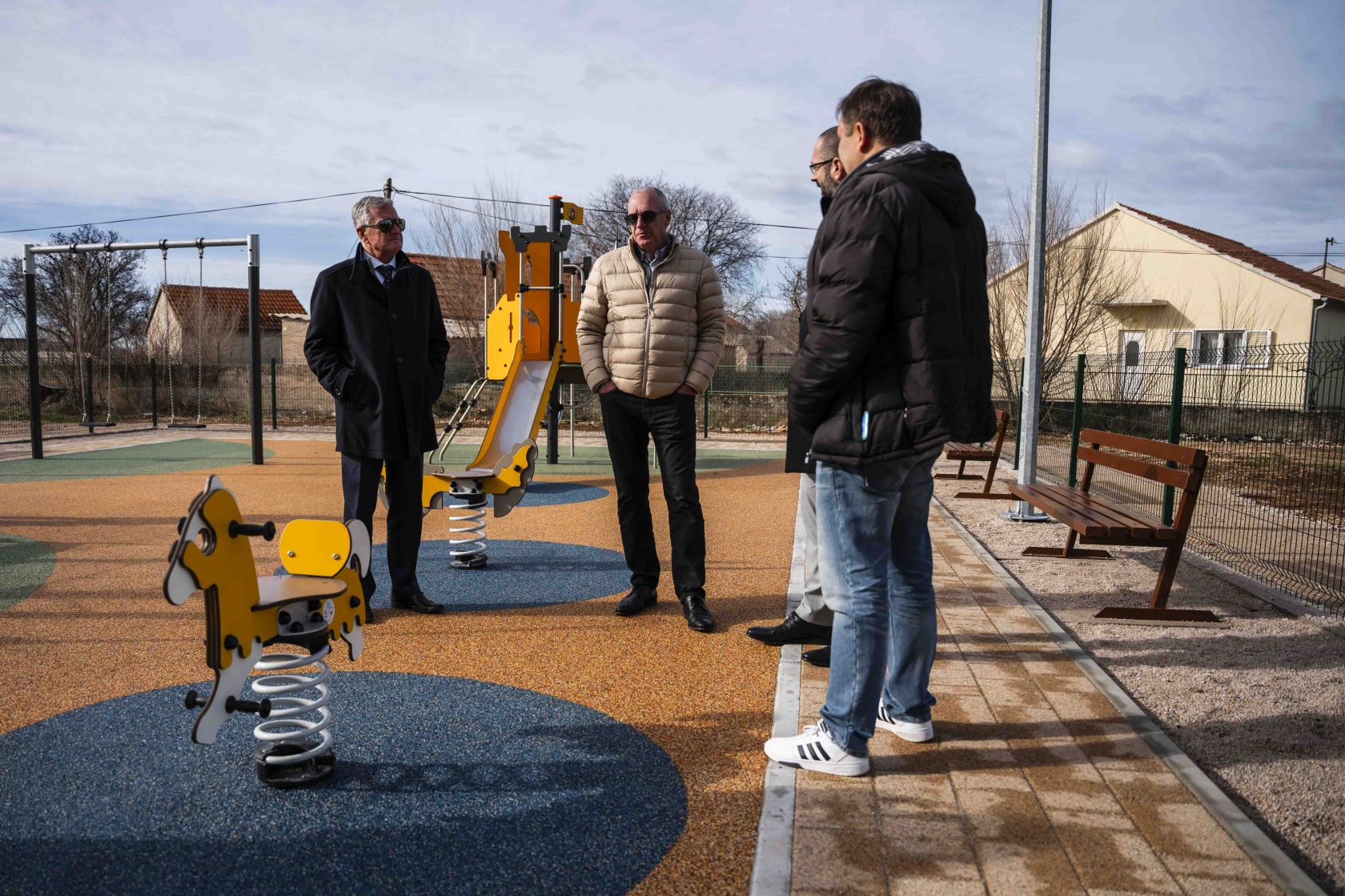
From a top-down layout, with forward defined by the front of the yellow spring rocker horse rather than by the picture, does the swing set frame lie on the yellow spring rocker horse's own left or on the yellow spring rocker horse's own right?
on the yellow spring rocker horse's own right

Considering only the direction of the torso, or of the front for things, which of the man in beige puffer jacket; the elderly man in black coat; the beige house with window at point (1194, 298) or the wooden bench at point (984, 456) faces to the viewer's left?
the wooden bench

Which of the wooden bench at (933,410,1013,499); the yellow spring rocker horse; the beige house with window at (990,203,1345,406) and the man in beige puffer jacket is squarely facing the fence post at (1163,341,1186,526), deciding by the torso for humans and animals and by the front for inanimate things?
the beige house with window

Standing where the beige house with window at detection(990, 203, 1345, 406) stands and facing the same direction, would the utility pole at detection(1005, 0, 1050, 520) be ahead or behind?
ahead

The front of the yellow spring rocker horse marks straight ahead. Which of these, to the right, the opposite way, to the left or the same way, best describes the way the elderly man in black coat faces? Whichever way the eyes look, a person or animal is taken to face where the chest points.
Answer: to the left

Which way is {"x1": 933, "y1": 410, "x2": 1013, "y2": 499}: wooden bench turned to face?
to the viewer's left

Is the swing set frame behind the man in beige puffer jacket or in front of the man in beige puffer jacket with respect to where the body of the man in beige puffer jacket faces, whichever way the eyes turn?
behind

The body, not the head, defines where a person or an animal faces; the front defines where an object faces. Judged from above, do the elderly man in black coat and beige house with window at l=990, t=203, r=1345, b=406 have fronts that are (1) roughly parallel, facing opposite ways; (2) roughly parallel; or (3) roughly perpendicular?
roughly perpendicular

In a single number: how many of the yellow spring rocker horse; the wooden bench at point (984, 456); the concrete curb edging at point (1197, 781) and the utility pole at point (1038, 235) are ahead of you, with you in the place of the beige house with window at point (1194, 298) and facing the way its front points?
4

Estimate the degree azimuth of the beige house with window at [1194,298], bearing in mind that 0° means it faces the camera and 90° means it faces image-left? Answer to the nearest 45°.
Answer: approximately 0°
